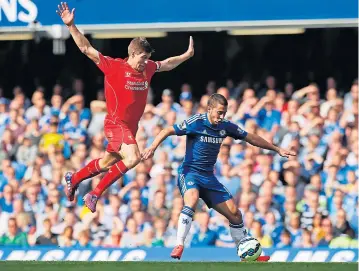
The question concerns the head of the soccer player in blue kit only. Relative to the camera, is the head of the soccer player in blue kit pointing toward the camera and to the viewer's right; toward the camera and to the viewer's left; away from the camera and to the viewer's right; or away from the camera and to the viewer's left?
toward the camera and to the viewer's right

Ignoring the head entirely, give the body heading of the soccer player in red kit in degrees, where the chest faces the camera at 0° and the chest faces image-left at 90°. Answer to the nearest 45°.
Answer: approximately 315°

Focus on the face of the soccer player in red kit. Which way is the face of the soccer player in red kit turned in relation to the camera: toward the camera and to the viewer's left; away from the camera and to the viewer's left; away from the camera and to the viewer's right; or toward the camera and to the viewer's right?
toward the camera and to the viewer's right
